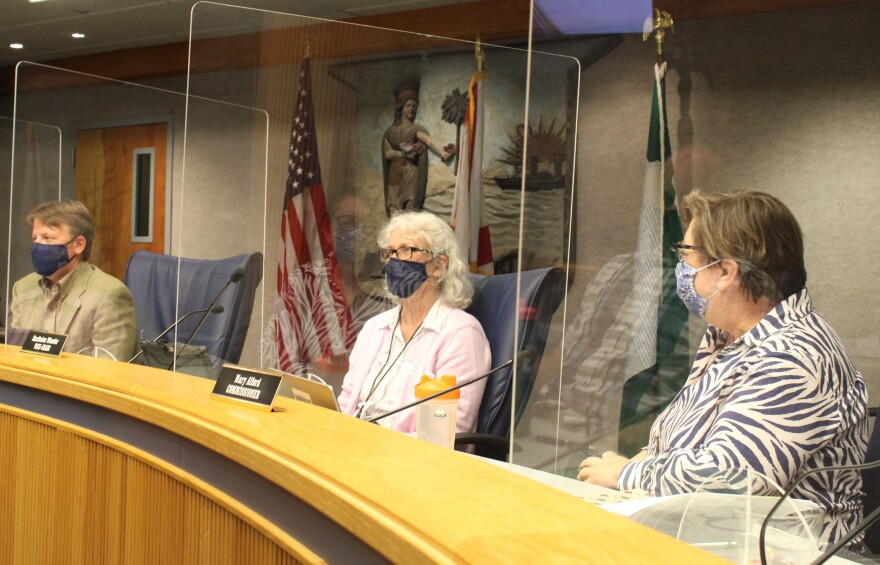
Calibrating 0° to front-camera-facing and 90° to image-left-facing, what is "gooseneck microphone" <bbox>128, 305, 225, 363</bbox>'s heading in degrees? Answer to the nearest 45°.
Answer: approximately 270°

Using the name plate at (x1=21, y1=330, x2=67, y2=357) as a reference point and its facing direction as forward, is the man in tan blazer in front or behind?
behind

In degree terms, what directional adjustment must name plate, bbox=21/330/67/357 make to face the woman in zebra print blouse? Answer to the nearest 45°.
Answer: approximately 90° to its left

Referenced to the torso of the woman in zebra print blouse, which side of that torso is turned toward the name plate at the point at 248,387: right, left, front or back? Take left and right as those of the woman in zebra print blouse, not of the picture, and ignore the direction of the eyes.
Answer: front

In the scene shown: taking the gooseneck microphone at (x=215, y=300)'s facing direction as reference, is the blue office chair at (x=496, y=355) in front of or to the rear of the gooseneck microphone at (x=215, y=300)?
in front

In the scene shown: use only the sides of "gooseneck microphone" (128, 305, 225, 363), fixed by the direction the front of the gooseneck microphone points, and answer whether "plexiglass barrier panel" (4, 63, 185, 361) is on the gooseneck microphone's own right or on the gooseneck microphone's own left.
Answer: on the gooseneck microphone's own left

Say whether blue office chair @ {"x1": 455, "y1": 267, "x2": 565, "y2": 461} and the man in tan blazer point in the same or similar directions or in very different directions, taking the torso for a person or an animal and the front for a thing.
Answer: same or similar directions

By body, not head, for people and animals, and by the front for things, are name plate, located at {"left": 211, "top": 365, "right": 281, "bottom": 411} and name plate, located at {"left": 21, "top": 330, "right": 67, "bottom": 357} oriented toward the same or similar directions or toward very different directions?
same or similar directions

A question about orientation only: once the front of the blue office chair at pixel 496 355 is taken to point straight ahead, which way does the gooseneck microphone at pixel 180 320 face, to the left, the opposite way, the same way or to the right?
the opposite way

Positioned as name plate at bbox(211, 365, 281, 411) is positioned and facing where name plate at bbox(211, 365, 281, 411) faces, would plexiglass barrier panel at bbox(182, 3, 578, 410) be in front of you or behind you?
behind

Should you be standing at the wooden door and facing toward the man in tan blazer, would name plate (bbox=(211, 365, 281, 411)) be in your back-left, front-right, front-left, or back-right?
front-left

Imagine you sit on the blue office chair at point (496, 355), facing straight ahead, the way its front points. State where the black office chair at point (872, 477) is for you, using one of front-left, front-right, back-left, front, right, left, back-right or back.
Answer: left

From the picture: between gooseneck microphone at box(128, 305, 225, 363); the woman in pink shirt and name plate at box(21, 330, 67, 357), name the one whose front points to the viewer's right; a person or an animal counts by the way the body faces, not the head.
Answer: the gooseneck microphone

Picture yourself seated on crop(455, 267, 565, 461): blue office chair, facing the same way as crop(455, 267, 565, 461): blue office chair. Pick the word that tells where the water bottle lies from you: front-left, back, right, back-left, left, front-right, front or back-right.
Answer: front-left

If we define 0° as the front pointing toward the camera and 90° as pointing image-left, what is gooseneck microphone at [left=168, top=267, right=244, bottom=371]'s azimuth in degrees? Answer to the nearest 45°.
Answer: approximately 270°

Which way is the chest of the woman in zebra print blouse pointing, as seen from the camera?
to the viewer's left

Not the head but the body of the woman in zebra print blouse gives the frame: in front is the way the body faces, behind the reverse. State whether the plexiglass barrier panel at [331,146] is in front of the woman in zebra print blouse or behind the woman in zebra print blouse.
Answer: in front
